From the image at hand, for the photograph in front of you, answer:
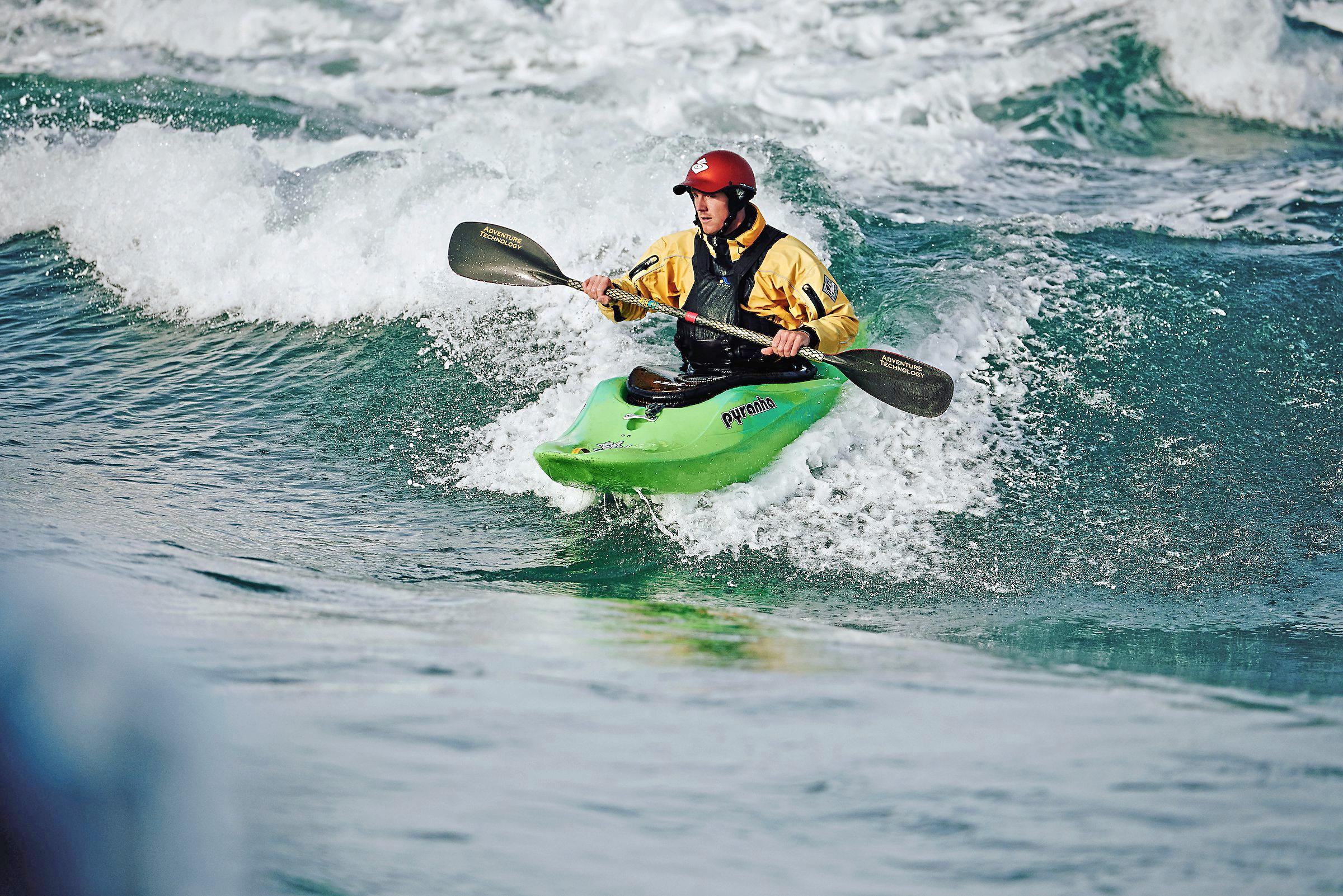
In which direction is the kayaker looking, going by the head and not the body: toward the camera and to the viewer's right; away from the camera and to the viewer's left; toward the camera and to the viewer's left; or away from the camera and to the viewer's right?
toward the camera and to the viewer's left

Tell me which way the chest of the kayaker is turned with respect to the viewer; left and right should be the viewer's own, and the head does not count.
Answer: facing the viewer and to the left of the viewer
